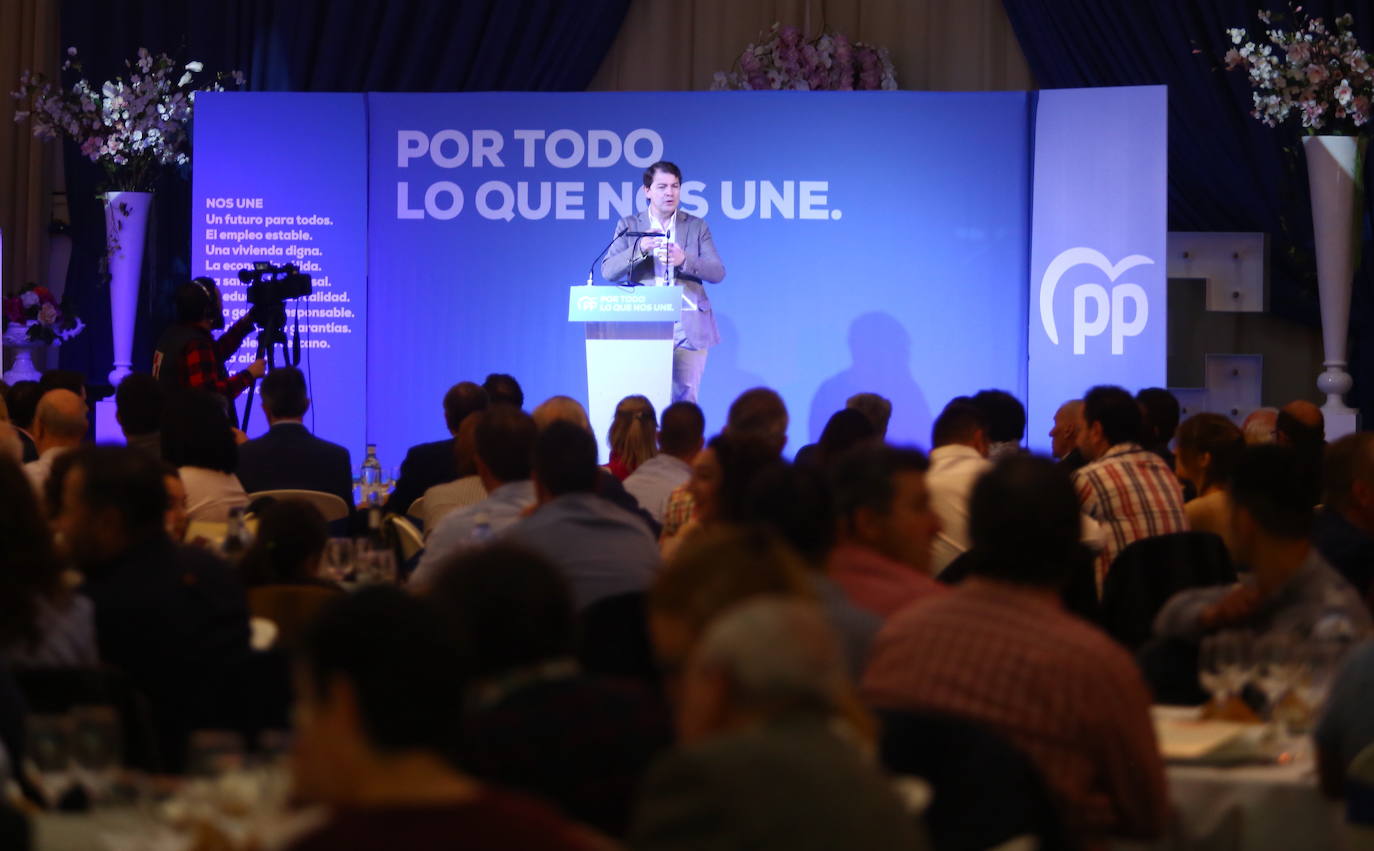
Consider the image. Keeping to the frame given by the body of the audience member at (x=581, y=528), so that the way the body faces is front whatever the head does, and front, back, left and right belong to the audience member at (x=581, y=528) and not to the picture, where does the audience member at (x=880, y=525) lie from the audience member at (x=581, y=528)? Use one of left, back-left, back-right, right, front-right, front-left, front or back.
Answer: back-right

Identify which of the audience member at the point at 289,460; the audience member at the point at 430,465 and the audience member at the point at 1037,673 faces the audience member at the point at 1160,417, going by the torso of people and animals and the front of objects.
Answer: the audience member at the point at 1037,673

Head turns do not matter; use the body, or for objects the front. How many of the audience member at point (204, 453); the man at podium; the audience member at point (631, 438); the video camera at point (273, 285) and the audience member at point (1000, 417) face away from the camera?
3

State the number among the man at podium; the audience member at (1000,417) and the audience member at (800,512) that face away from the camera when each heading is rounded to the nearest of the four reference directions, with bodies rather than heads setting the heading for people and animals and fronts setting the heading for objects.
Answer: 2

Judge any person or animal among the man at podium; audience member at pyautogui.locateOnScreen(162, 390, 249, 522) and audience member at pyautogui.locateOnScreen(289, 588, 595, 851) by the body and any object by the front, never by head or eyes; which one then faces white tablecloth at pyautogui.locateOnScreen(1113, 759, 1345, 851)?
the man at podium

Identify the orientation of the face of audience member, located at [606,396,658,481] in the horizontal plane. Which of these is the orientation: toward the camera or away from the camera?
away from the camera

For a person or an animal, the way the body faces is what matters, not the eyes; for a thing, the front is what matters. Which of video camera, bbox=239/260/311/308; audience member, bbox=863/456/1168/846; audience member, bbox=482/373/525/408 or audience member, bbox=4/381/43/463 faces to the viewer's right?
the video camera

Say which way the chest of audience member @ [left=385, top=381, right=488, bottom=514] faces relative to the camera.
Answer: away from the camera

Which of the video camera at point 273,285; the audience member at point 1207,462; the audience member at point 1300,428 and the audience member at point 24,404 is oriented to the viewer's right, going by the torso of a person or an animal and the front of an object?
the video camera

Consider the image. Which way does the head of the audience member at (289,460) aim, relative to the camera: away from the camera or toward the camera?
away from the camera

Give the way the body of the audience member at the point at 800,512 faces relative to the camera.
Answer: away from the camera

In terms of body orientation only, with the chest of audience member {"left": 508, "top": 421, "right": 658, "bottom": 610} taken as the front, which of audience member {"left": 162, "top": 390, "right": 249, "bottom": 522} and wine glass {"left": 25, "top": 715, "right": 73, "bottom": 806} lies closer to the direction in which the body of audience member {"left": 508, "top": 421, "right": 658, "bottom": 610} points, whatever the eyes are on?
the audience member

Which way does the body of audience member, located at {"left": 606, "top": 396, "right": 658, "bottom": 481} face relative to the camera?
away from the camera

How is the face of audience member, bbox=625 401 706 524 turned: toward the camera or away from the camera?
away from the camera

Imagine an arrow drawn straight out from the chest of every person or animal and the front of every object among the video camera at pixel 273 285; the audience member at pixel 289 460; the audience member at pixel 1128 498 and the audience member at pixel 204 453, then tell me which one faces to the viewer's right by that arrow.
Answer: the video camera

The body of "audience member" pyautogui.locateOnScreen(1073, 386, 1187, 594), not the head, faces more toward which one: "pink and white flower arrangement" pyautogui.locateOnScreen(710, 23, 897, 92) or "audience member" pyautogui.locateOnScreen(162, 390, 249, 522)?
the pink and white flower arrangement
